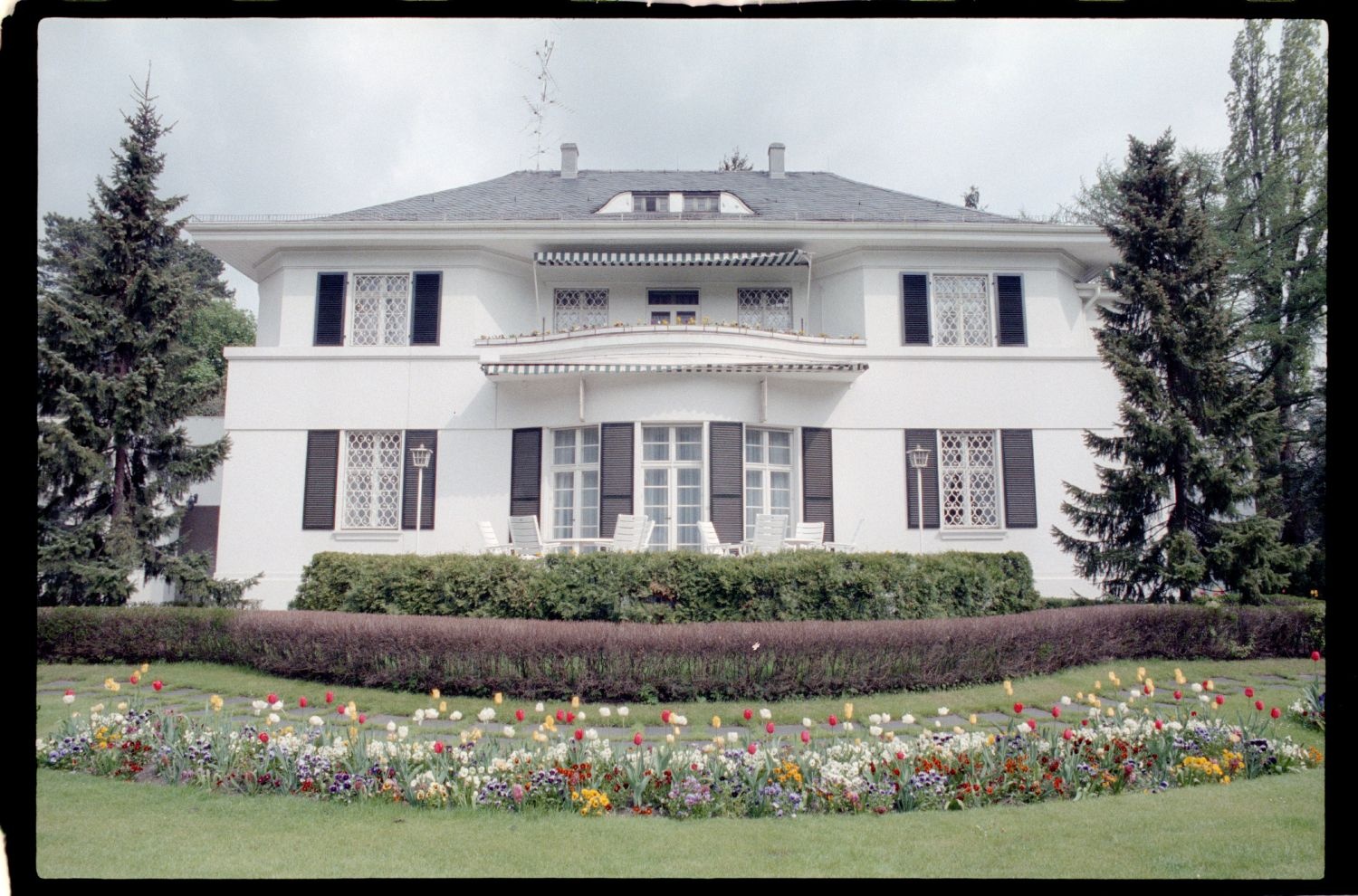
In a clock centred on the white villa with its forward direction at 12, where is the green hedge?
The green hedge is roughly at 12 o'clock from the white villa.

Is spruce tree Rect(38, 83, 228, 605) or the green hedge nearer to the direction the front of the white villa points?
the green hedge

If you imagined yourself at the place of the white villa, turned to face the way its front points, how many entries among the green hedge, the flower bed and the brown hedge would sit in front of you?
3

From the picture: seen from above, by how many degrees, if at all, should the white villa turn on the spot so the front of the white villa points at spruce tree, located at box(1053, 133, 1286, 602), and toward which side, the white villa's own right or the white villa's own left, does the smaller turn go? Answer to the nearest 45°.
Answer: approximately 45° to the white villa's own left

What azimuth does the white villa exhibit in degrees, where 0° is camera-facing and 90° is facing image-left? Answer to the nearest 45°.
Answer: approximately 0°

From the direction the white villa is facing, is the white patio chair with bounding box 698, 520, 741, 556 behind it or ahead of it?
ahead

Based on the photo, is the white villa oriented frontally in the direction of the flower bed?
yes

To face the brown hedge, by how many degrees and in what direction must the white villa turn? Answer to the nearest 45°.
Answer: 0° — it already faces it

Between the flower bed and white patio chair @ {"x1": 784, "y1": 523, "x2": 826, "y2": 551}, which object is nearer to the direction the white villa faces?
the flower bed

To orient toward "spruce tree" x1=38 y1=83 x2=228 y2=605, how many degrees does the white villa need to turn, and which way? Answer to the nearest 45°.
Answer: approximately 45° to its right

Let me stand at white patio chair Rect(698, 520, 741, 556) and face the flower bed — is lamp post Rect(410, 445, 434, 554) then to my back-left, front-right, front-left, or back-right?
back-right
